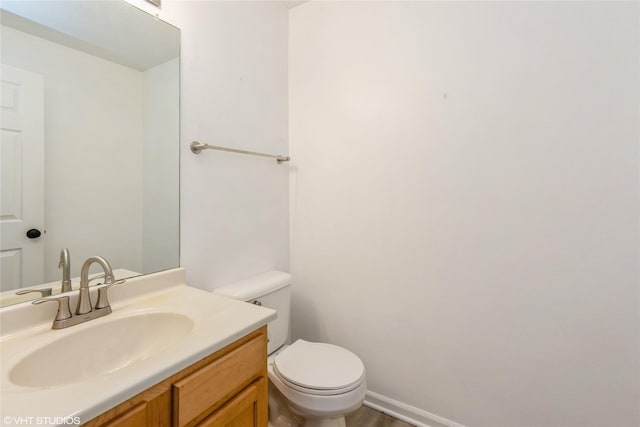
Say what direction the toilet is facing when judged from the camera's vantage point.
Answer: facing the viewer and to the right of the viewer

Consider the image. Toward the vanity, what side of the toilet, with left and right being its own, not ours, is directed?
right

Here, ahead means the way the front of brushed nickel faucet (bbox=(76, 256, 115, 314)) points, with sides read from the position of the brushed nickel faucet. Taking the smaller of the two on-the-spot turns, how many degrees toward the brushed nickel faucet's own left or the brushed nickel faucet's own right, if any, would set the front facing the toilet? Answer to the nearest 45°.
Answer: approximately 45° to the brushed nickel faucet's own left

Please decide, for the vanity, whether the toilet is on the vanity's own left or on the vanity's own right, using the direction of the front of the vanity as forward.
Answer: on the vanity's own left

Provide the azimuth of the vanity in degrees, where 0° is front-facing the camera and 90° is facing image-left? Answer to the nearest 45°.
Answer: approximately 315°

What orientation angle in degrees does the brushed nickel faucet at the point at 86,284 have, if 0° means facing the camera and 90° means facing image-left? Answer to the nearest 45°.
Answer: approximately 315°

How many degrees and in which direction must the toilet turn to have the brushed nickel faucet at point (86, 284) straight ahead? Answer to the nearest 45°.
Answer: approximately 90° to its right
